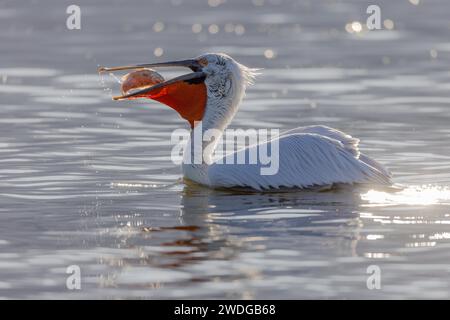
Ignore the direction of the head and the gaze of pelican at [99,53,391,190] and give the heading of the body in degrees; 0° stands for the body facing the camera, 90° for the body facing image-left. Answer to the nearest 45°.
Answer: approximately 90°
